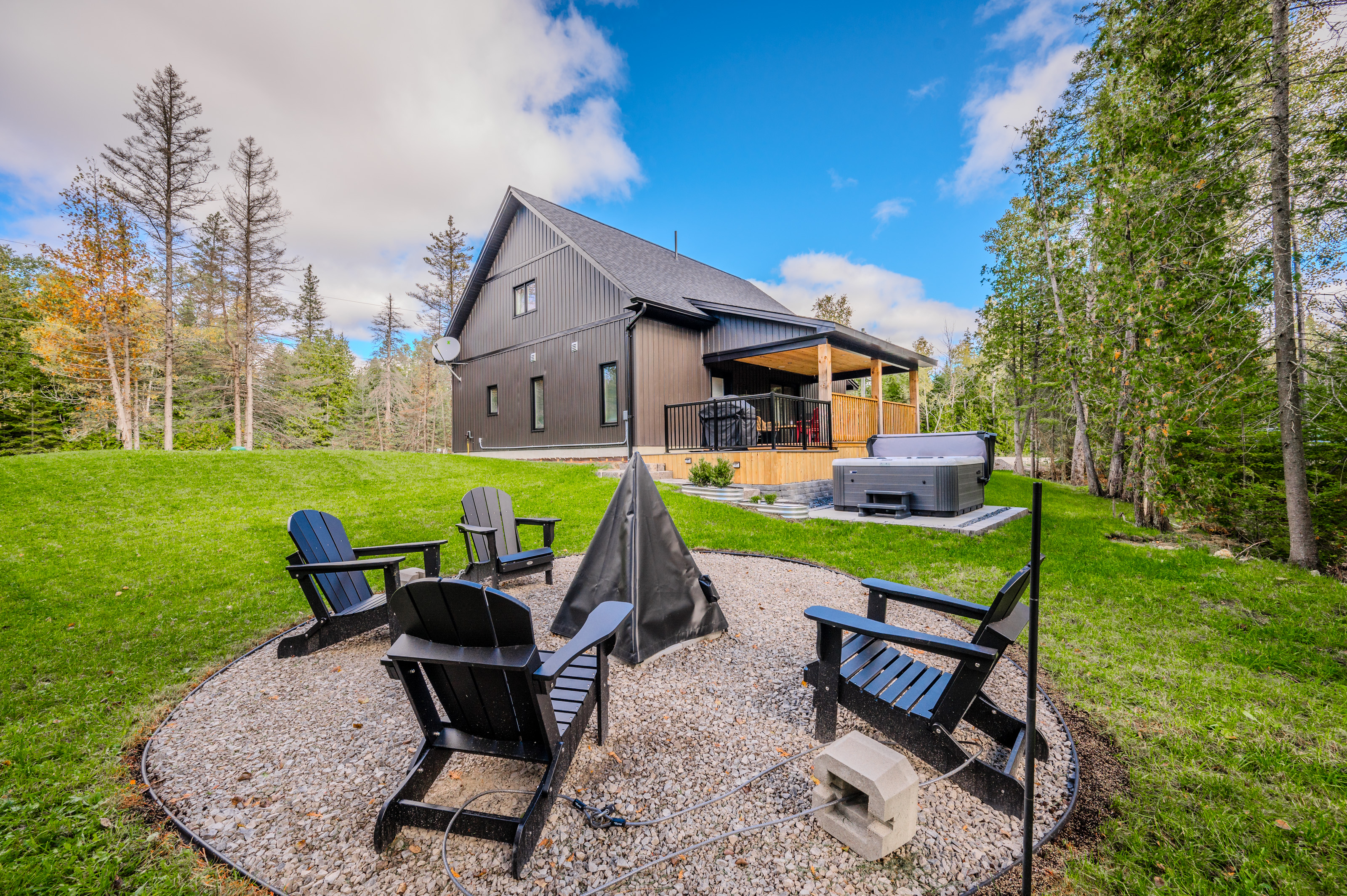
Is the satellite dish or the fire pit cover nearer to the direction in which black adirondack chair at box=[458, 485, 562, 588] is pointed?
the fire pit cover

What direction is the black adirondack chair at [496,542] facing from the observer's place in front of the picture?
facing the viewer and to the right of the viewer

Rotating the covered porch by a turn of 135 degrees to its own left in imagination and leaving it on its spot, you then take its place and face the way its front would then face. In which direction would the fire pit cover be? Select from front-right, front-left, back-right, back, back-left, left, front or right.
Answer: back

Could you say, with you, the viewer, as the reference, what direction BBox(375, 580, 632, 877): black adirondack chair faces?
facing away from the viewer and to the right of the viewer

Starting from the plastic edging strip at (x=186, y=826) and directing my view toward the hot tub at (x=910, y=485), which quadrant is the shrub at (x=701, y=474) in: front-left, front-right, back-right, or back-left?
front-left

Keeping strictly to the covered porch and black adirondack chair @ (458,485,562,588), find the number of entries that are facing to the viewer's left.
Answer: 0

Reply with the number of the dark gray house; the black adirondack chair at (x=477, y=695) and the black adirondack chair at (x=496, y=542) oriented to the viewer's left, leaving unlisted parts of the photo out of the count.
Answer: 0

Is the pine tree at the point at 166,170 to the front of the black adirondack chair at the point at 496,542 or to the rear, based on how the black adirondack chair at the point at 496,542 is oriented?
to the rear

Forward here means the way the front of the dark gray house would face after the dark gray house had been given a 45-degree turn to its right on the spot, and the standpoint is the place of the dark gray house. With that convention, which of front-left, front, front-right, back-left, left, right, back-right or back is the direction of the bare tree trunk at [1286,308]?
front-left

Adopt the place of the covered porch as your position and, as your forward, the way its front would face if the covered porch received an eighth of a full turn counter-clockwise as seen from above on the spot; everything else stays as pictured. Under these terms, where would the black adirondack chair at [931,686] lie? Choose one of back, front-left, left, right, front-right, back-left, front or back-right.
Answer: right

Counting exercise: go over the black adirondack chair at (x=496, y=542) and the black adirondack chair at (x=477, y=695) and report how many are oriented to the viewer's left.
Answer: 0

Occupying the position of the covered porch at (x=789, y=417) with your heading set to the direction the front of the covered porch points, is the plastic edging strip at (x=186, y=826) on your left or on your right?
on your right

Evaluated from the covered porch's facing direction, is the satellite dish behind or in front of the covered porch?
behind

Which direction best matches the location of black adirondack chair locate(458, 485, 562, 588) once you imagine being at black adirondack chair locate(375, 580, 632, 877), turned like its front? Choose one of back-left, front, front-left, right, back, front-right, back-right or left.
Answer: front-left

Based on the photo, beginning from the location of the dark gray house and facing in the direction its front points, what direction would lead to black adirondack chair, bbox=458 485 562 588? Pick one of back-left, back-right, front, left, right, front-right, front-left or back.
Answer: front-right

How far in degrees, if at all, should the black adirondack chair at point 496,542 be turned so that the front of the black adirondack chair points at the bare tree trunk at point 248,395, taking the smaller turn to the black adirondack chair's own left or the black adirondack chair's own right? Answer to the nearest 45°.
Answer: approximately 180°

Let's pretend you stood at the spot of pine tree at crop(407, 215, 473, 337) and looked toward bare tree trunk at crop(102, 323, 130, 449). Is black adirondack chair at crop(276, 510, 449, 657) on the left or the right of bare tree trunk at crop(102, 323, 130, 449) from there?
left
